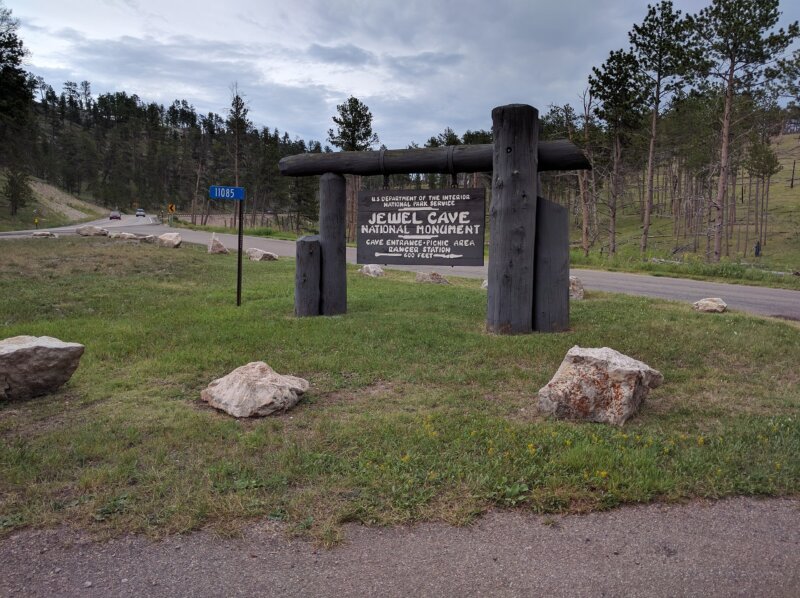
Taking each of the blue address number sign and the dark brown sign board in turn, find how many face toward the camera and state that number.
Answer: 2

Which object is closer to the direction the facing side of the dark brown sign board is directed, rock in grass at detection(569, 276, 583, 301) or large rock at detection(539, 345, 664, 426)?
the large rock

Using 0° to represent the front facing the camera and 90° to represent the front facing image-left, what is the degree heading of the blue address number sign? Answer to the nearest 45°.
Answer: approximately 0°

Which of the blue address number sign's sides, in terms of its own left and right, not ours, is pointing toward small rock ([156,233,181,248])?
back

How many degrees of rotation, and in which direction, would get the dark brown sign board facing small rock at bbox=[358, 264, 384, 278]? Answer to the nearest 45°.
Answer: approximately 180°

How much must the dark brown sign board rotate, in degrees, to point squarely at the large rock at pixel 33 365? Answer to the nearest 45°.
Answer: approximately 45° to its right

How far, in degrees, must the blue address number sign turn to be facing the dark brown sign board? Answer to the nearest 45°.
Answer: approximately 45° to its left

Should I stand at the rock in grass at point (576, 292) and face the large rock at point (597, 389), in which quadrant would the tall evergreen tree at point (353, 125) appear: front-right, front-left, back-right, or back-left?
back-right

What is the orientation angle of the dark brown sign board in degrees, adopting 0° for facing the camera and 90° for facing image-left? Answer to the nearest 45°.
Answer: approximately 0°
